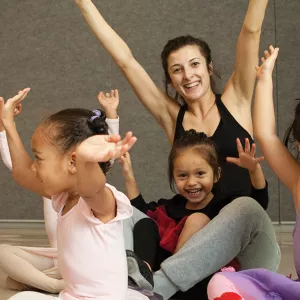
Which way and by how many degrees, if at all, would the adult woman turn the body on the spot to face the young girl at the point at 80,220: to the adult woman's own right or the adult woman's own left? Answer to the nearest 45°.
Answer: approximately 45° to the adult woman's own right

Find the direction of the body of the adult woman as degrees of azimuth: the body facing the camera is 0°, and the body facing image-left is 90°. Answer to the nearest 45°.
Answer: approximately 0°
